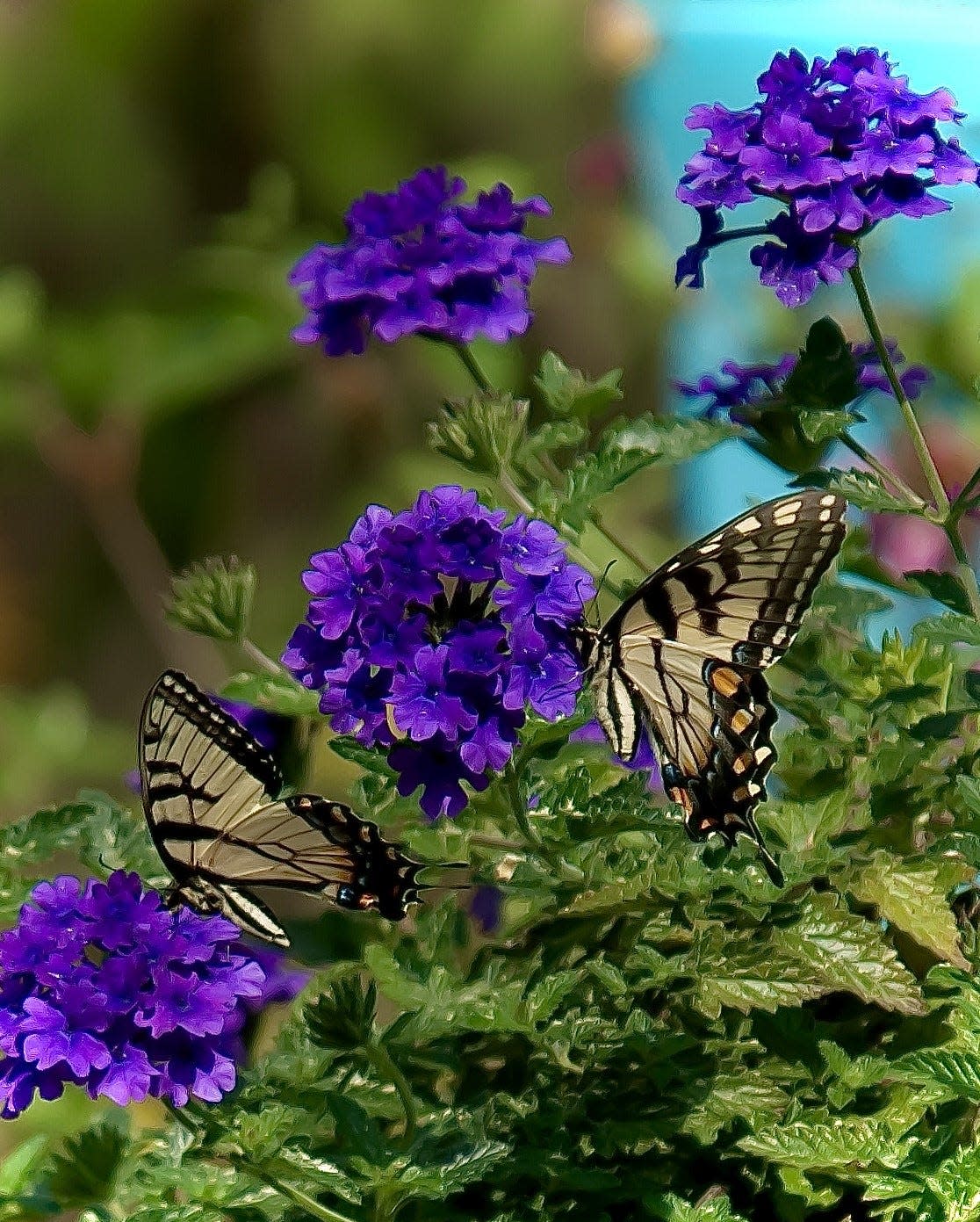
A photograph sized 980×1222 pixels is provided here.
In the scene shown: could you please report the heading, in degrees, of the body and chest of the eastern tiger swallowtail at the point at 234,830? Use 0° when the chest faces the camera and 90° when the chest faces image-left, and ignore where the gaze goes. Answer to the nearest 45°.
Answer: approximately 90°
